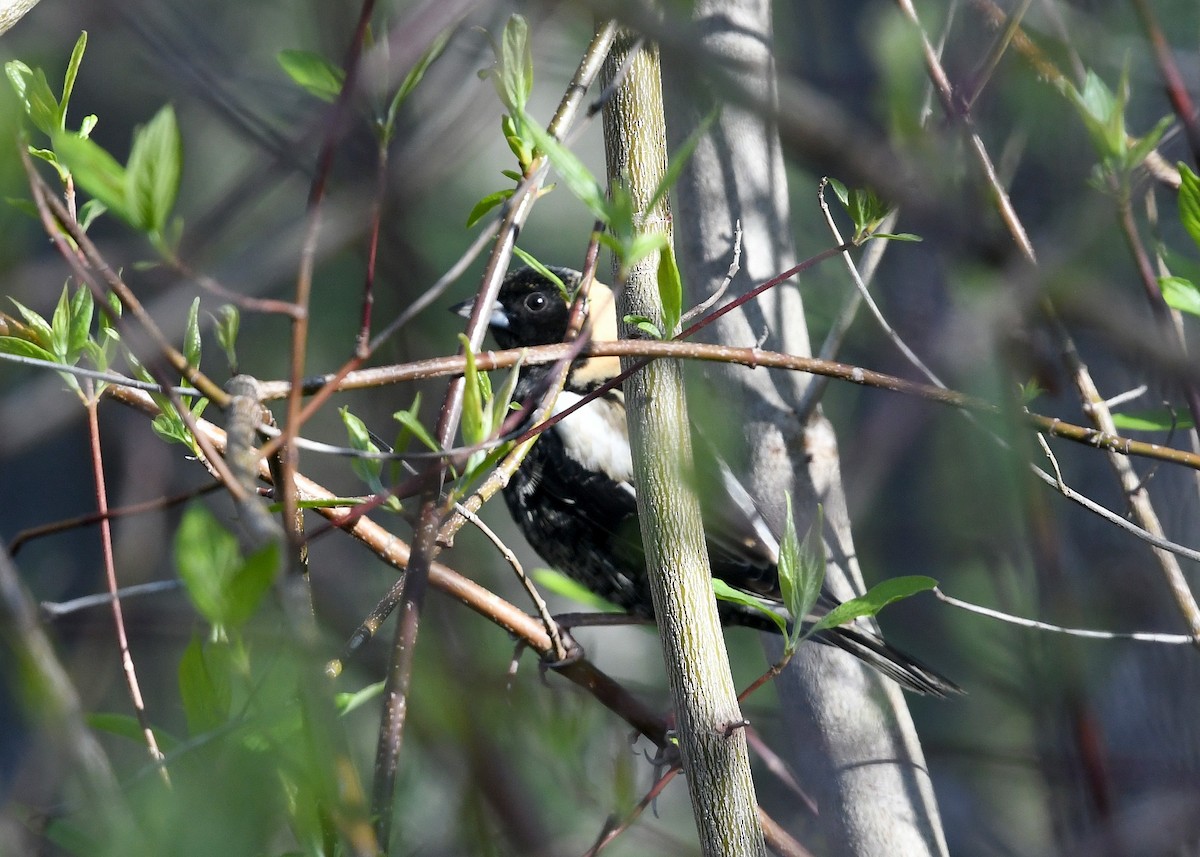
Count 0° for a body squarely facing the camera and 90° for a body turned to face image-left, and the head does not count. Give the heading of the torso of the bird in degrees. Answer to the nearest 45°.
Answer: approximately 90°

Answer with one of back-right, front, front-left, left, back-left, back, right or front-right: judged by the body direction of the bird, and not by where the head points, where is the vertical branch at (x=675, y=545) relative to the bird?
left
